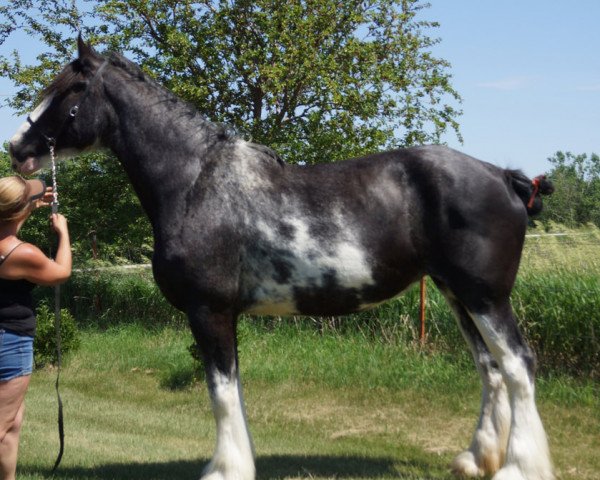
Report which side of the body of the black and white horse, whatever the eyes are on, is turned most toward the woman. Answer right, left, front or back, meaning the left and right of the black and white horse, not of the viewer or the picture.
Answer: front

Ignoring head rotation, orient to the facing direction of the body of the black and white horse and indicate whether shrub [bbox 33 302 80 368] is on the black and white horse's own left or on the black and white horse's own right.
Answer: on the black and white horse's own right

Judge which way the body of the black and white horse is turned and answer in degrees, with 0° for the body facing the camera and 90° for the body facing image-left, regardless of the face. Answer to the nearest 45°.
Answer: approximately 90°
